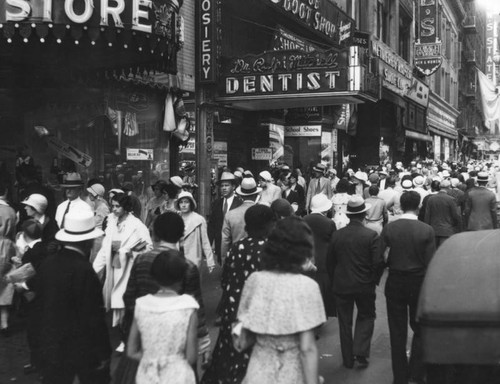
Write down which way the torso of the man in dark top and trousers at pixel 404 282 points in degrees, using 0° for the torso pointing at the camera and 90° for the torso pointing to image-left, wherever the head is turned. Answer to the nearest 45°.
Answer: approximately 180°

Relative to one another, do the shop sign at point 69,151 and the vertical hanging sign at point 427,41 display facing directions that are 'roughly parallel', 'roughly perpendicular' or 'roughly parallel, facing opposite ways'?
roughly perpendicular

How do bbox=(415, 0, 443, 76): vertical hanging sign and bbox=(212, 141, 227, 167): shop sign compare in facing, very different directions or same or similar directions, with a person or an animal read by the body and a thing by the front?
same or similar directions

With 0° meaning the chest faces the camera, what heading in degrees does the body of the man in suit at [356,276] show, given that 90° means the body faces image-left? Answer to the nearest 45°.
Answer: approximately 180°

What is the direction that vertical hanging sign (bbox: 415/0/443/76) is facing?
toward the camera

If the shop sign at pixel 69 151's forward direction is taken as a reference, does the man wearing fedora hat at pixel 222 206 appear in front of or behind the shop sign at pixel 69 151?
in front

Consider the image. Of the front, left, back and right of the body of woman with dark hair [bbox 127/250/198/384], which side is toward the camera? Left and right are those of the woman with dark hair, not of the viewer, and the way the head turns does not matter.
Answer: back

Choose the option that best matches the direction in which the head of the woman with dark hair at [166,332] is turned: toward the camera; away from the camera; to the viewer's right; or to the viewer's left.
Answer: away from the camera

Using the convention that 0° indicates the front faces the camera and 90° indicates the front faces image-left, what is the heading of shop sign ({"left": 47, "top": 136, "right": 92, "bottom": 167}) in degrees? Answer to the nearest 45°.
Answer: approximately 315°

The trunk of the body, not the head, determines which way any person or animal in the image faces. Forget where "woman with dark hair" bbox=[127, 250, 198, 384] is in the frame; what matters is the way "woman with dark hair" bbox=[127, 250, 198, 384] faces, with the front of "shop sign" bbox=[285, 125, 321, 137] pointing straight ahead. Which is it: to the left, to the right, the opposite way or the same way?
the opposite way

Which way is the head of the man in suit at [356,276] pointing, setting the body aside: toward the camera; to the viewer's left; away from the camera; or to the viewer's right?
away from the camera

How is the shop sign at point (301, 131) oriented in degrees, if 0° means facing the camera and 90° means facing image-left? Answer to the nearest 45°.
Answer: approximately 0°

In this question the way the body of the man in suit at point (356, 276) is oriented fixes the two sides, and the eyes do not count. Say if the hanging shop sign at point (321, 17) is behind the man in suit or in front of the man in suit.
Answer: in front

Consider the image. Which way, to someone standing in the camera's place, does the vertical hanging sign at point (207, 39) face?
facing the viewer

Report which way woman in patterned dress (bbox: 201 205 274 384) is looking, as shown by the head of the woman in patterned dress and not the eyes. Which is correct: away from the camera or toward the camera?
away from the camera

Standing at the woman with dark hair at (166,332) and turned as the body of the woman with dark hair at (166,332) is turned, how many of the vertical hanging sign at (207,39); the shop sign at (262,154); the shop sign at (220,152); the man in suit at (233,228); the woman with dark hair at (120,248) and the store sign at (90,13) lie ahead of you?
6

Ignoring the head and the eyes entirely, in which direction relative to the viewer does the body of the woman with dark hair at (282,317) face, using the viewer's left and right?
facing away from the viewer

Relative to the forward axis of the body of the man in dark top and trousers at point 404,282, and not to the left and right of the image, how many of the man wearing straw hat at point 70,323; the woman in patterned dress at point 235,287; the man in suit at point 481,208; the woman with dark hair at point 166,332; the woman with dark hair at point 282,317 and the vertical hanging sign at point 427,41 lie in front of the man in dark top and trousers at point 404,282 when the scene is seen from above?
2

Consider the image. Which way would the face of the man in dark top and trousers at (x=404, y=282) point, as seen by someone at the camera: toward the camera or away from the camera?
away from the camera
